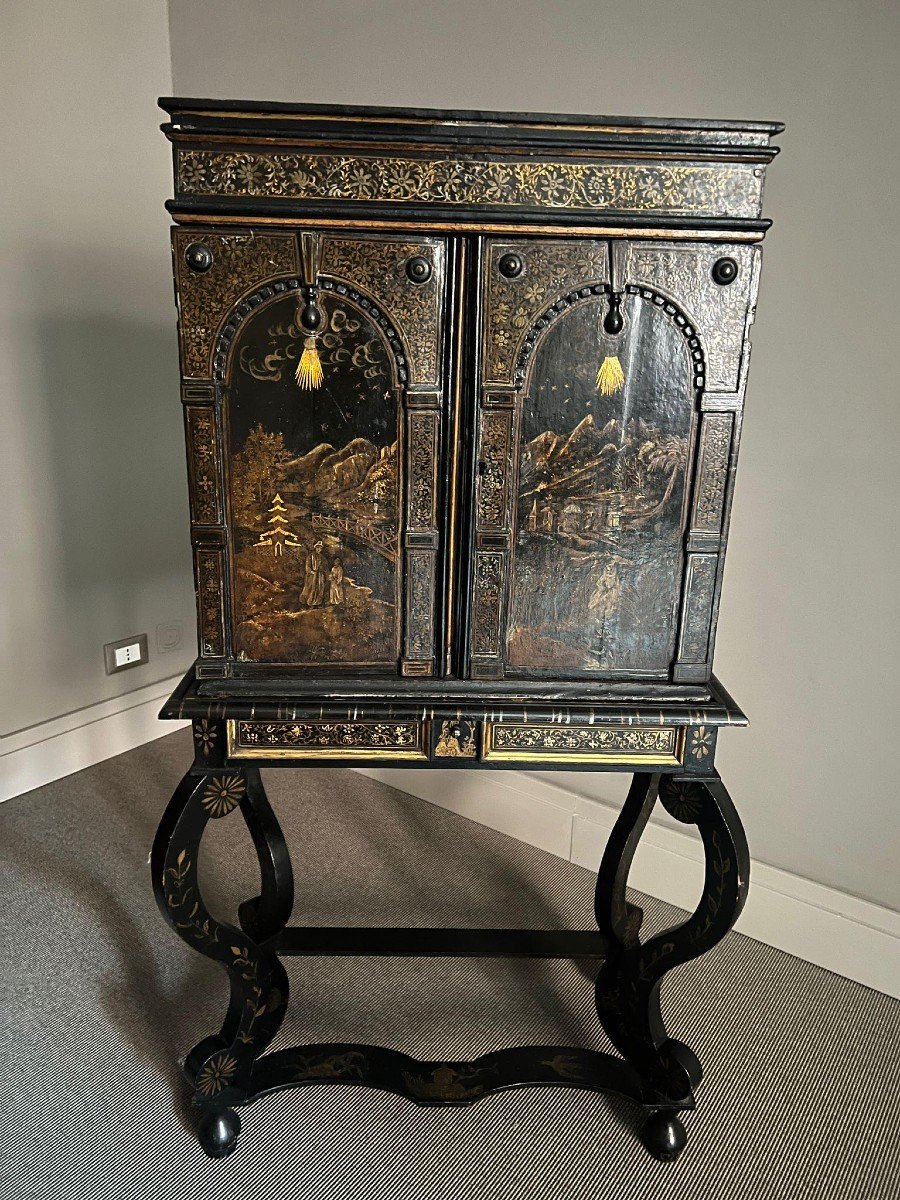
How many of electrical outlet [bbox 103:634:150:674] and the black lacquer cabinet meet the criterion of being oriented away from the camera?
0

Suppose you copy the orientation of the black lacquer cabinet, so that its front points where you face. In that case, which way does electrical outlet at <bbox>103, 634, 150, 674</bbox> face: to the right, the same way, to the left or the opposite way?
to the left

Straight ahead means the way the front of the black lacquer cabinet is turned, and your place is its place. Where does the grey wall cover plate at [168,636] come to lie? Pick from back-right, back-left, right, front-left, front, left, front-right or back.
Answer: back-right

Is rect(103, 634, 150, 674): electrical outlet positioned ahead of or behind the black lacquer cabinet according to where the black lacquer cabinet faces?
behind

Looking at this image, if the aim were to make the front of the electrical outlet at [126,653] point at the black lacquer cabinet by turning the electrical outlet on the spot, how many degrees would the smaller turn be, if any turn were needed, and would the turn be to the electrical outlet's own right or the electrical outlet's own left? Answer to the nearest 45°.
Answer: approximately 45° to the electrical outlet's own right

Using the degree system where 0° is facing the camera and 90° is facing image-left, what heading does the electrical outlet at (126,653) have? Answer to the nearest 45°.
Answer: approximately 315°

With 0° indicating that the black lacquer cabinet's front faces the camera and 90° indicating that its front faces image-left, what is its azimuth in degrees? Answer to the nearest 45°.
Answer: approximately 0°
